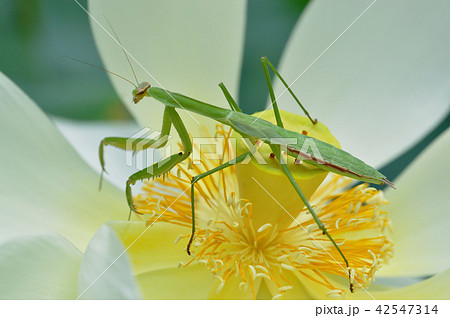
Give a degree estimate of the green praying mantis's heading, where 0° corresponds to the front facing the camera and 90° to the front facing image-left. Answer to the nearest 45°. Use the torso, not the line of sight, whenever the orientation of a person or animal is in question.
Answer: approximately 90°
